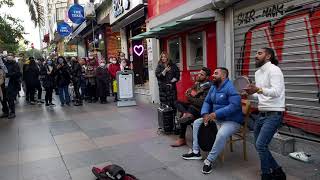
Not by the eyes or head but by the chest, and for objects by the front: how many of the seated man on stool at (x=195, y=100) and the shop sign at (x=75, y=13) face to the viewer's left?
1

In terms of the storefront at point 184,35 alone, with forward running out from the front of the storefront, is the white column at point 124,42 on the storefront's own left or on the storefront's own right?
on the storefront's own right

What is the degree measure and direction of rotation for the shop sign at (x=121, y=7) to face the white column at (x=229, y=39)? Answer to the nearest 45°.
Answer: approximately 45° to its left

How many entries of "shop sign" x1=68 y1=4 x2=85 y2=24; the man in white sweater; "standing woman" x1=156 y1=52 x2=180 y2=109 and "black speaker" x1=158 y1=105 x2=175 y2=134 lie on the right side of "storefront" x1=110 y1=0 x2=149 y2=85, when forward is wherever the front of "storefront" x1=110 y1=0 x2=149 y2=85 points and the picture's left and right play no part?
1

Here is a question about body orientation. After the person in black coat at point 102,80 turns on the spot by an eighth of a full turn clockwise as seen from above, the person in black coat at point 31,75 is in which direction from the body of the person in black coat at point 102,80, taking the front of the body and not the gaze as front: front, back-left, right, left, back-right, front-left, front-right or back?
front-right

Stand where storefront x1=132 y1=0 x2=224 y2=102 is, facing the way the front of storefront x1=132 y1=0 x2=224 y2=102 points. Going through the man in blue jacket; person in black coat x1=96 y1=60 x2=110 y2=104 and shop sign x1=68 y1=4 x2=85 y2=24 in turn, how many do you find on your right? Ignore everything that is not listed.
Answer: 2

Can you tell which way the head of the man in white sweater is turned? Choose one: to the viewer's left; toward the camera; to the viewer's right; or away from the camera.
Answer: to the viewer's left

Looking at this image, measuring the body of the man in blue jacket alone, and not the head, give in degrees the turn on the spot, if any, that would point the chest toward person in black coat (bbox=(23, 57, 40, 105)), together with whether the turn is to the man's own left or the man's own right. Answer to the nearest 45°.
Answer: approximately 90° to the man's own right

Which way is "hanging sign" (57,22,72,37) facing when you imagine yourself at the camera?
facing the viewer

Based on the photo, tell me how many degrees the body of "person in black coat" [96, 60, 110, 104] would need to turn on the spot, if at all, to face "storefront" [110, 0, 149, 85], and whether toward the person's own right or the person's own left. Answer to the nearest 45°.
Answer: approximately 135° to the person's own left

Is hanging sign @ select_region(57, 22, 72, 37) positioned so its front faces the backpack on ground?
yes

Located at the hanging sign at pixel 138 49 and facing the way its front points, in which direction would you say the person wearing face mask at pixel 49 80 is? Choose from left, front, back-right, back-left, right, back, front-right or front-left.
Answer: front-right

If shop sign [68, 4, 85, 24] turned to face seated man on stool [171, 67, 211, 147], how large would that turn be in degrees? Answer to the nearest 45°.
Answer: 0° — it already faces them

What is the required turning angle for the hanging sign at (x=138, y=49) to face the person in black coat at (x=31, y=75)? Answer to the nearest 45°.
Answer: approximately 45° to its right
